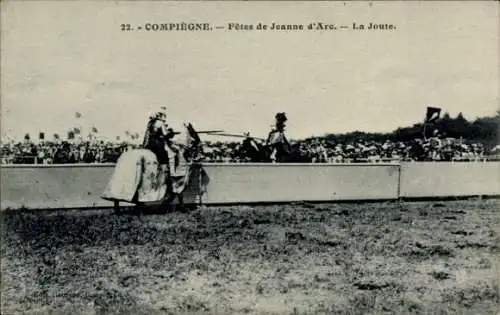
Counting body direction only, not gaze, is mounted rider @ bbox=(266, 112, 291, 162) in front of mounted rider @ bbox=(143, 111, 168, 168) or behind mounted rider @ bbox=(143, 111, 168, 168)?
in front

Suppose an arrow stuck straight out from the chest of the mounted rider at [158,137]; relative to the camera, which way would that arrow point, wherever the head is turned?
to the viewer's right

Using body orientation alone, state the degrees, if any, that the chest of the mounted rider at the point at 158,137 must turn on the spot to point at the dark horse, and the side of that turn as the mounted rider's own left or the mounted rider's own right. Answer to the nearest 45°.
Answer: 0° — they already face it

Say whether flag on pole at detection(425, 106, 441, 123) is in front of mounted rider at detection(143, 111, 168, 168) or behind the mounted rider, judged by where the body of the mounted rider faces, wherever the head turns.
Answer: in front
